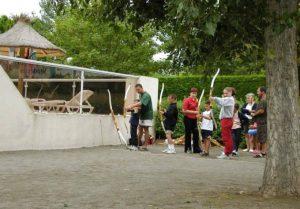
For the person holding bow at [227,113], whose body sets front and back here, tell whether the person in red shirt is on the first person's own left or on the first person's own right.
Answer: on the first person's own right

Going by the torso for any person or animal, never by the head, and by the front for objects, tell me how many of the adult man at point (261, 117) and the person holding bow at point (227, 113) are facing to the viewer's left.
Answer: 2

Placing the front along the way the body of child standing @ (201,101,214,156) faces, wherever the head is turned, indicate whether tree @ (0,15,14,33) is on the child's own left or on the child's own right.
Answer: on the child's own right

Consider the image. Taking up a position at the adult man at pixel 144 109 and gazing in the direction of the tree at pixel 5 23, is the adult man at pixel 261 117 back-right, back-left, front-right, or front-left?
back-right

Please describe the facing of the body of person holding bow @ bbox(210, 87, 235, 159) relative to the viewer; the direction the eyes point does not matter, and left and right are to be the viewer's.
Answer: facing to the left of the viewer

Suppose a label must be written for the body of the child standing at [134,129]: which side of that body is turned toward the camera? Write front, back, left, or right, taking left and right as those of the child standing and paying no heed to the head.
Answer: left

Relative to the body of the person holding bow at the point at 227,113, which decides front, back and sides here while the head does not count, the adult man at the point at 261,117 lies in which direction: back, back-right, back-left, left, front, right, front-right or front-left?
back-right

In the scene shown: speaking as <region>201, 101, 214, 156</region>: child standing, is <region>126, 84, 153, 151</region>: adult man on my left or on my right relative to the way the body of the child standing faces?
on my right

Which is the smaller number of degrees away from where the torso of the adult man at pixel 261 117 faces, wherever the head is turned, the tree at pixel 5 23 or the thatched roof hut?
the thatched roof hut

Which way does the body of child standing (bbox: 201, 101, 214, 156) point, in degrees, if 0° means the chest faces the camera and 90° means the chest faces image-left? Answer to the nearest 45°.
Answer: approximately 45°

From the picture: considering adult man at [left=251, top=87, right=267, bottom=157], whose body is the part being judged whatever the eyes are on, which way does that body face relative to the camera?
to the viewer's left
